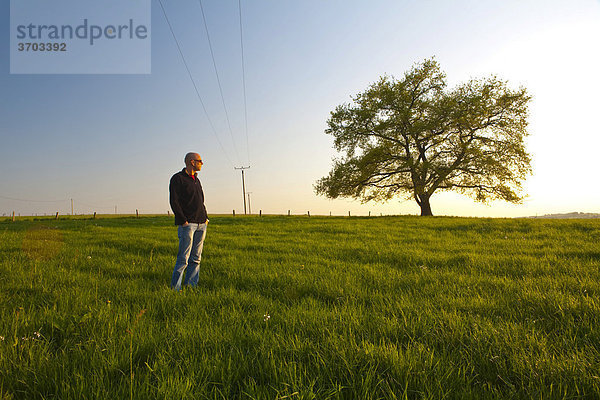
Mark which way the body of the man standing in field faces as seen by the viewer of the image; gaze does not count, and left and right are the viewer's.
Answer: facing the viewer and to the right of the viewer

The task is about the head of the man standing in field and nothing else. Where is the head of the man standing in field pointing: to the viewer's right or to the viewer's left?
to the viewer's right

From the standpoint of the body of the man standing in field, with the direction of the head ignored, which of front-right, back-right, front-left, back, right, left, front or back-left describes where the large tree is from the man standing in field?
left
